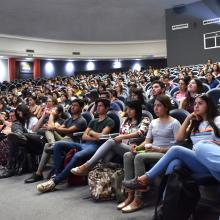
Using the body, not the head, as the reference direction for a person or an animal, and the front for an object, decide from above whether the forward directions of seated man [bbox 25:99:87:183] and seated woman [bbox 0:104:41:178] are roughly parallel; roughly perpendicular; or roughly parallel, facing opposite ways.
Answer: roughly parallel

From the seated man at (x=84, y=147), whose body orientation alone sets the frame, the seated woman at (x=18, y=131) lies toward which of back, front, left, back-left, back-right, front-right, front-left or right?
right

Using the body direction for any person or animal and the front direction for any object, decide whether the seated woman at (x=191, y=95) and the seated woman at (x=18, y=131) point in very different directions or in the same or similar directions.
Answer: same or similar directions

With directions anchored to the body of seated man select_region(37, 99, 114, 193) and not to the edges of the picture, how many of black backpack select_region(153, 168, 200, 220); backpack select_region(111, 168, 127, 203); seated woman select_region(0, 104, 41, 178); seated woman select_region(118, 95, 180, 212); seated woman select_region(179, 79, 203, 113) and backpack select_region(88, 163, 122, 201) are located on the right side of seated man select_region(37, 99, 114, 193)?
1

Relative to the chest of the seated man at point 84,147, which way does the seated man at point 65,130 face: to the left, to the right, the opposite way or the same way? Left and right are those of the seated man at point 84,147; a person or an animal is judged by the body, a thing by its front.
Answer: the same way

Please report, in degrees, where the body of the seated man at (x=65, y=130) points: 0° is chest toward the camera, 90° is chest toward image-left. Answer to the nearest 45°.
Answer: approximately 45°

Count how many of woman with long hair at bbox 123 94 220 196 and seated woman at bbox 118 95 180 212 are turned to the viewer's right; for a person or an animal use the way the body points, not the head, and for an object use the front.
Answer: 0

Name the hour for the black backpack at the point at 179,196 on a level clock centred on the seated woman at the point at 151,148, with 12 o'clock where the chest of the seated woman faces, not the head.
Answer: The black backpack is roughly at 10 o'clock from the seated woman.

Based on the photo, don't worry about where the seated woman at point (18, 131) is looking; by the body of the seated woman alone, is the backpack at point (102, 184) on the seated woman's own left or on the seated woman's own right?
on the seated woman's own left

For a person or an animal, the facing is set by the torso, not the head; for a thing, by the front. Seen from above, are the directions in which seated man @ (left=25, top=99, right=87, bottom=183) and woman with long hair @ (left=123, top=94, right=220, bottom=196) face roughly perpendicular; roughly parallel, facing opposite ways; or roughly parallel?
roughly parallel

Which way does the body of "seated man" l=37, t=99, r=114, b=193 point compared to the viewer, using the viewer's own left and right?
facing the viewer and to the left of the viewer

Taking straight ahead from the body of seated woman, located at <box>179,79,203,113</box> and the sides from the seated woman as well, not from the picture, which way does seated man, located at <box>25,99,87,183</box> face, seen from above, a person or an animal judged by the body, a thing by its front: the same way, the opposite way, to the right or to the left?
the same way

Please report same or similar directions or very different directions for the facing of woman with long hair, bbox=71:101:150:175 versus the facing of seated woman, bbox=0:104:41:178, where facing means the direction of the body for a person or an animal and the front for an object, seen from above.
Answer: same or similar directions

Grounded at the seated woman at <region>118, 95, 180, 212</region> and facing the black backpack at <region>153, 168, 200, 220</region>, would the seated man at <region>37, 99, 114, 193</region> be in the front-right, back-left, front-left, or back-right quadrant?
back-right

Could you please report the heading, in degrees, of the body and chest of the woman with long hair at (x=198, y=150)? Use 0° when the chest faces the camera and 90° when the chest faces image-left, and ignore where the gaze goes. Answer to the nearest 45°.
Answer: approximately 45°
